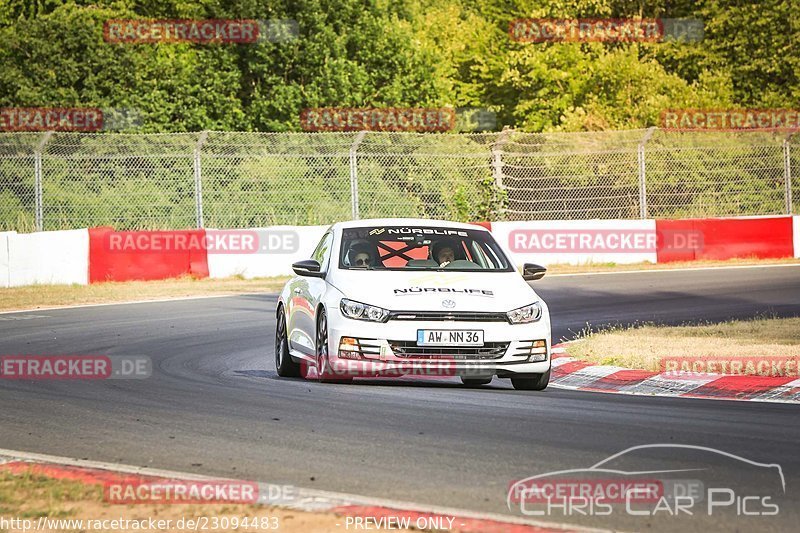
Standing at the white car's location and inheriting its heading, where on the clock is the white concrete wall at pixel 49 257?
The white concrete wall is roughly at 5 o'clock from the white car.

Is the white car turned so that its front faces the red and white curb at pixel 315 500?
yes

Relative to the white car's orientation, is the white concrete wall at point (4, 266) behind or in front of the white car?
behind

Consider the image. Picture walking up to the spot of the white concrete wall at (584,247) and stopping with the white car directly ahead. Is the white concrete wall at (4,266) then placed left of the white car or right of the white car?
right

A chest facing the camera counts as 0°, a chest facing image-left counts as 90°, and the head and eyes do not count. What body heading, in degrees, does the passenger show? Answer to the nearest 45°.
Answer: approximately 0°

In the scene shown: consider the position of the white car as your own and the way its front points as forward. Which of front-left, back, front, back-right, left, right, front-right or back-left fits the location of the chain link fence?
back

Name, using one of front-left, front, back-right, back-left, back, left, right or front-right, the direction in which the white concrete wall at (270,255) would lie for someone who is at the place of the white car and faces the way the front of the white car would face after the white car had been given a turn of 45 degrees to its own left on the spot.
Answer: back-left

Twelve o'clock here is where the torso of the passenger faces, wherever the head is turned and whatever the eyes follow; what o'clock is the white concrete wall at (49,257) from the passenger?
The white concrete wall is roughly at 5 o'clock from the passenger.

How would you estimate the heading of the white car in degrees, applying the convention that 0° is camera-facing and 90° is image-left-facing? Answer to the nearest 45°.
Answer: approximately 0°
